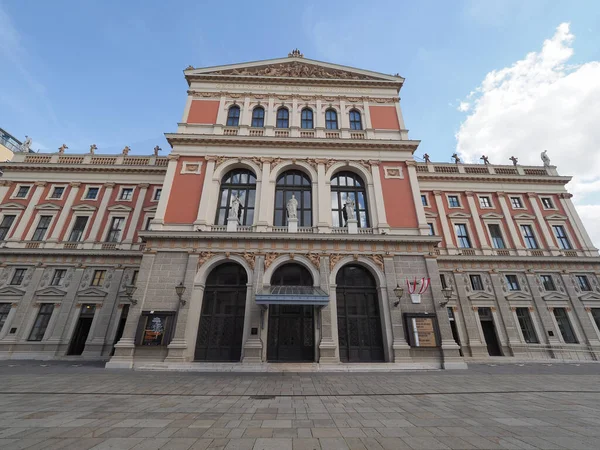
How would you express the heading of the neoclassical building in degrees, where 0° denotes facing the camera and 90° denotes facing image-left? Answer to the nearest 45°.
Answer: approximately 0°
